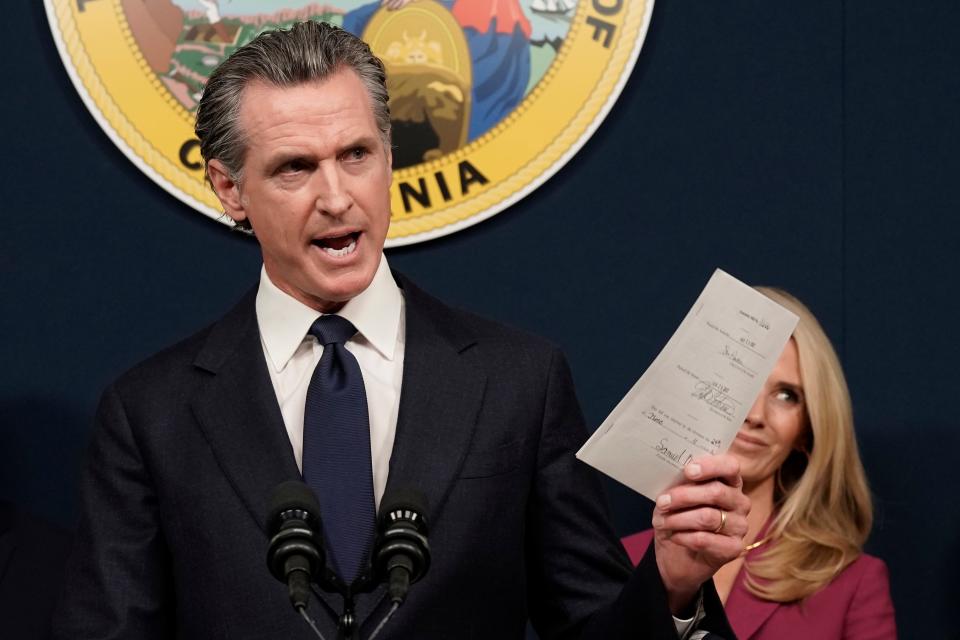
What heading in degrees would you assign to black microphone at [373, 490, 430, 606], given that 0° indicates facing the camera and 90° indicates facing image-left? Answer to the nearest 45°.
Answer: approximately 180°

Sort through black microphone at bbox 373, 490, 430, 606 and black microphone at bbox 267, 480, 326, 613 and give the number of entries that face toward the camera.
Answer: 0

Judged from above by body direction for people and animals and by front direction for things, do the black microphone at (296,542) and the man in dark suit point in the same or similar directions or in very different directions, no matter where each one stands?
very different directions

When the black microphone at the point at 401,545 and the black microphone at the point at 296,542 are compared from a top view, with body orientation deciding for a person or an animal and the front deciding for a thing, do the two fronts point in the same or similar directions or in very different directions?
same or similar directions

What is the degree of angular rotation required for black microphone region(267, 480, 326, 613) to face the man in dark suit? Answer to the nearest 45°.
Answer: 0° — it already faces them

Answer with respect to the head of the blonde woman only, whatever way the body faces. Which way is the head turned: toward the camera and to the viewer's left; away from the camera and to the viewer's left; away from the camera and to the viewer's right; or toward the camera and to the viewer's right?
toward the camera and to the viewer's left

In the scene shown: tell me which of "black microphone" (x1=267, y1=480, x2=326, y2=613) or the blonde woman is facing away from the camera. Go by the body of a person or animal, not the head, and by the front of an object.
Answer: the black microphone

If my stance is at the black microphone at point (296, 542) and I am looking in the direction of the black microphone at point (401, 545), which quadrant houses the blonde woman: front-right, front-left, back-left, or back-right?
front-left

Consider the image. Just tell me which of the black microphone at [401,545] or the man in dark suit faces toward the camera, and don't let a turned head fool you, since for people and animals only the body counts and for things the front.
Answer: the man in dark suit

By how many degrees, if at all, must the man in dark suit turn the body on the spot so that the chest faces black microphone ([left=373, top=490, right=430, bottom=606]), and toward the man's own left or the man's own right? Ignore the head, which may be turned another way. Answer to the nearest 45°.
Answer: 0° — they already face it

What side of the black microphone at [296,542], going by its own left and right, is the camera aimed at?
back

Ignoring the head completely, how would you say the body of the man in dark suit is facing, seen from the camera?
toward the camera

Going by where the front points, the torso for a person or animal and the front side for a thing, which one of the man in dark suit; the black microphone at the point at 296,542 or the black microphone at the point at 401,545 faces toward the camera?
the man in dark suit

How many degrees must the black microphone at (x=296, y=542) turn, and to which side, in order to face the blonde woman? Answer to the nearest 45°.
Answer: approximately 45° to its right

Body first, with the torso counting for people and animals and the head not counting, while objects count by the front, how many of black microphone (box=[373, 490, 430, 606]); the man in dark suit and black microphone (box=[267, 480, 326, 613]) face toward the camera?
1

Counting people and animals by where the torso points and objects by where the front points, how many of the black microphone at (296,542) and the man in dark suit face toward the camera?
1
